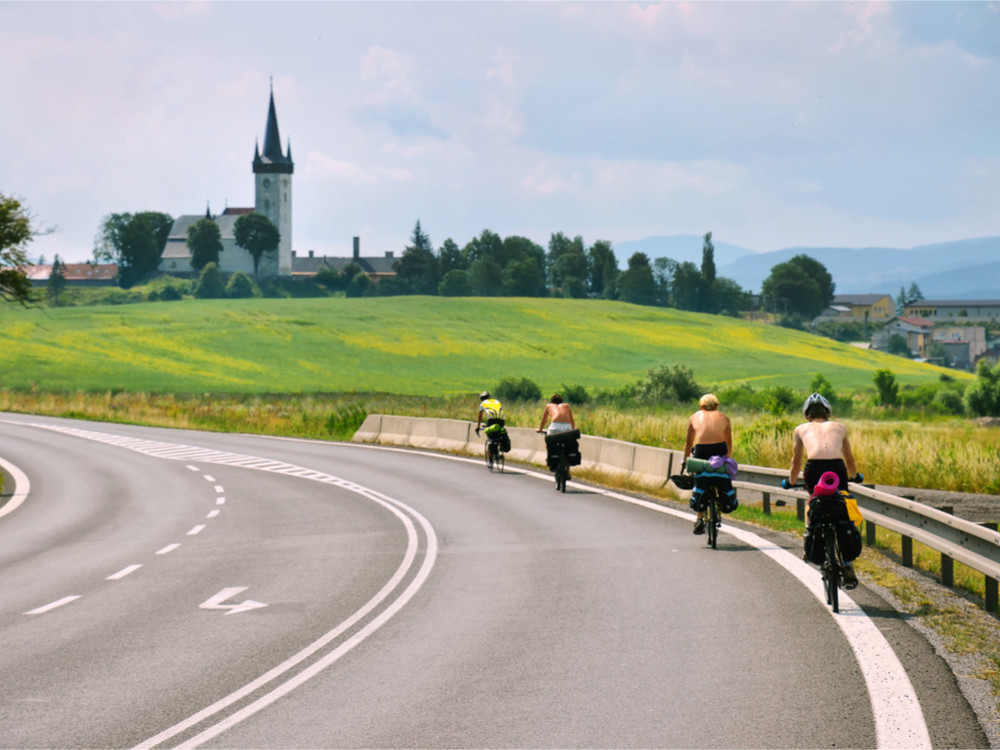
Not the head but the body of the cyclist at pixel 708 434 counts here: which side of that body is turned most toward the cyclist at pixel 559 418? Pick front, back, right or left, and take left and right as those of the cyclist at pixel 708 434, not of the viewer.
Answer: front

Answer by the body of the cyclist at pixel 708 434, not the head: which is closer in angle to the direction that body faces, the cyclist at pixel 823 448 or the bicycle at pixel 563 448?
the bicycle

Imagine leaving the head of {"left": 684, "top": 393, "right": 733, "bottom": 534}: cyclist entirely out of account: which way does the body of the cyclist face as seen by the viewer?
away from the camera

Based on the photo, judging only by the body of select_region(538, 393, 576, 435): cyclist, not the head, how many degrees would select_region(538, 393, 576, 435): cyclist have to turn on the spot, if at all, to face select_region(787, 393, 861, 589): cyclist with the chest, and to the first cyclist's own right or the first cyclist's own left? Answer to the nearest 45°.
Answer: approximately 180°

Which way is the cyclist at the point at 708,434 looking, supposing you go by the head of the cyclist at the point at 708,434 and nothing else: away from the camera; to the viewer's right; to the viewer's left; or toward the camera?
away from the camera

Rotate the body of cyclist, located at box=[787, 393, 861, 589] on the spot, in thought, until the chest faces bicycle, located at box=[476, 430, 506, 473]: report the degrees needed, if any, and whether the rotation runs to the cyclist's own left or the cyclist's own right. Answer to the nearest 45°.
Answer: approximately 45° to the cyclist's own left

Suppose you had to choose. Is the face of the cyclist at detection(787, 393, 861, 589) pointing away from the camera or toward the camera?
away from the camera

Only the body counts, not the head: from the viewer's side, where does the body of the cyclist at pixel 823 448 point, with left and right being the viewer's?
facing away from the viewer

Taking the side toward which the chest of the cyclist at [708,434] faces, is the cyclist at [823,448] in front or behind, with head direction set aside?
behind

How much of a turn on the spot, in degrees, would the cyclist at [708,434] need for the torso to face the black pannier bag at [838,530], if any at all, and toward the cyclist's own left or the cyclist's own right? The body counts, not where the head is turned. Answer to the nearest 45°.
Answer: approximately 180°

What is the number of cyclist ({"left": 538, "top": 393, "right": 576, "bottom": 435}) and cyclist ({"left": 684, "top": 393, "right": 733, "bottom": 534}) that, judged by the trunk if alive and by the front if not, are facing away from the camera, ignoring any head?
2

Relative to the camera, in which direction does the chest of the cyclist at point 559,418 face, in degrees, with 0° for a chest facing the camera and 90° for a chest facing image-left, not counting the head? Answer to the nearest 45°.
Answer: approximately 180°

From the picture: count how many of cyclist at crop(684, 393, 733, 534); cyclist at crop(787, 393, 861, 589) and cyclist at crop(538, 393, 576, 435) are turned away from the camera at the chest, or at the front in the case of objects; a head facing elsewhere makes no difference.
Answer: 3

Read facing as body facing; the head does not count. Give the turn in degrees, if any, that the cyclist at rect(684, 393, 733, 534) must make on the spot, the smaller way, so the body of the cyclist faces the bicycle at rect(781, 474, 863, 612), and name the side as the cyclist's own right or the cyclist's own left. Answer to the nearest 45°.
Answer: approximately 180°

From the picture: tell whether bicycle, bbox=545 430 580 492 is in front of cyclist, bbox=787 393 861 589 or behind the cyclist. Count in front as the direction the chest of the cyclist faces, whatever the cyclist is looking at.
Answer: in front
